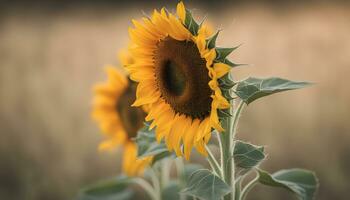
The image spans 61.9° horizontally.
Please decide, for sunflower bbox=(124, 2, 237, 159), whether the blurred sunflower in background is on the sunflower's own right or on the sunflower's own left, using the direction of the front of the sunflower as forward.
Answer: on the sunflower's own right

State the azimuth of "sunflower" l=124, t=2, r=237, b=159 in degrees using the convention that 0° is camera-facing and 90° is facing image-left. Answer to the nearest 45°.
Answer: approximately 45°
